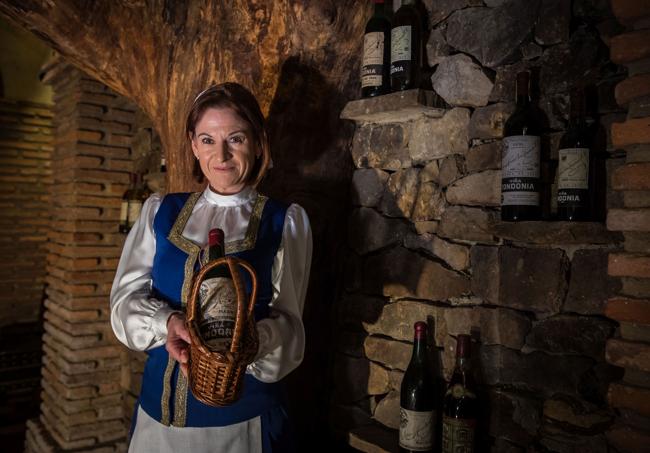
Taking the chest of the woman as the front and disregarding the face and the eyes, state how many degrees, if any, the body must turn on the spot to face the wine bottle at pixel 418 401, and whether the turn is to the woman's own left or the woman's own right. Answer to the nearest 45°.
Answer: approximately 90° to the woman's own left

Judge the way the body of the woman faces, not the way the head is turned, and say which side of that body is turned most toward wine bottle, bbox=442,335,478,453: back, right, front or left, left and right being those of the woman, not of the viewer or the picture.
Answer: left

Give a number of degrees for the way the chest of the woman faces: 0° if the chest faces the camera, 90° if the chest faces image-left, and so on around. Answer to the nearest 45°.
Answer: approximately 0°

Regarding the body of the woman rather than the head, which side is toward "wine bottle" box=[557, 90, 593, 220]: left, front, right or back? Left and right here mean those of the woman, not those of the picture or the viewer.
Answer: left

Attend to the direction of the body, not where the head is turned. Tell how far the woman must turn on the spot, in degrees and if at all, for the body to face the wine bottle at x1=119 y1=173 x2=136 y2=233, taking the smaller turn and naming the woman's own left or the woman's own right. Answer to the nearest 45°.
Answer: approximately 180°
